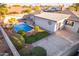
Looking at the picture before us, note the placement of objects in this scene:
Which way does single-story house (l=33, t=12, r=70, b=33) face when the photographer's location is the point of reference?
facing the viewer and to the right of the viewer

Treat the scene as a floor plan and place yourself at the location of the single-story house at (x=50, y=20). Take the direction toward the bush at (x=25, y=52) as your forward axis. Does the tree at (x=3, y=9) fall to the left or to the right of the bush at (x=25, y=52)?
right

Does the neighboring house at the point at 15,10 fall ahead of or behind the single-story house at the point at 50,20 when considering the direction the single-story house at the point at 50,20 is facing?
behind

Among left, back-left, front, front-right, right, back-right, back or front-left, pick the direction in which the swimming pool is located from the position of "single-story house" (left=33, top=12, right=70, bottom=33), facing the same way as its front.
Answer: back-right

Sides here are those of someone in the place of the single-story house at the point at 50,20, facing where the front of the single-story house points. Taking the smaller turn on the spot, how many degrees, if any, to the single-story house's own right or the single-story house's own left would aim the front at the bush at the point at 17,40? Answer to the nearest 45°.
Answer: approximately 90° to the single-story house's own right

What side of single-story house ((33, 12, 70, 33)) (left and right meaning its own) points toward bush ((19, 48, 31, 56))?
right
